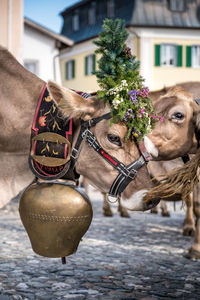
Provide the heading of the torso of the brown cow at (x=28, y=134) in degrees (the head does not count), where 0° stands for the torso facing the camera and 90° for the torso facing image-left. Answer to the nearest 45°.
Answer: approximately 270°
